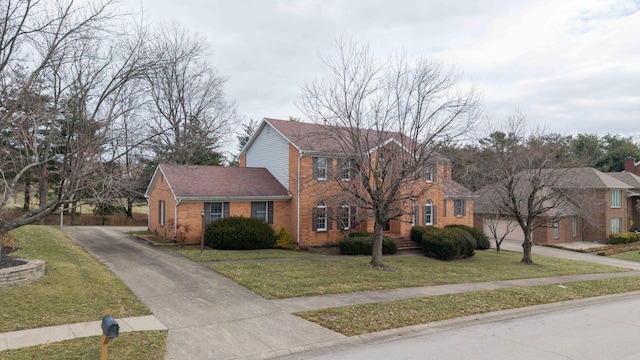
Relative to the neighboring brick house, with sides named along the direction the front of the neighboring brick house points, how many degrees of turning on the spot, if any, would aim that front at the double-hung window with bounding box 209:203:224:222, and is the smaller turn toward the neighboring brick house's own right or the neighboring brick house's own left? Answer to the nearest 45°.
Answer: approximately 90° to the neighboring brick house's own right

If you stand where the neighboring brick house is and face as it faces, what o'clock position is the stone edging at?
The stone edging is roughly at 2 o'clock from the neighboring brick house.

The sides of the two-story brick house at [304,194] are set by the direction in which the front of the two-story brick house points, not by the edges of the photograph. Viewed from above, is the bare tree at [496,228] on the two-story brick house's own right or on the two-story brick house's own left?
on the two-story brick house's own left

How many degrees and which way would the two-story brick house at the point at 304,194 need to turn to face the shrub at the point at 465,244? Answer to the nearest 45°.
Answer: approximately 45° to its left

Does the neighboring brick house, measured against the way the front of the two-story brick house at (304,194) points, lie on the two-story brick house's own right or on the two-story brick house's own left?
on the two-story brick house's own left

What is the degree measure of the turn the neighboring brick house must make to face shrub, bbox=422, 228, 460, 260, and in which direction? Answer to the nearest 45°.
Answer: approximately 45° to its right

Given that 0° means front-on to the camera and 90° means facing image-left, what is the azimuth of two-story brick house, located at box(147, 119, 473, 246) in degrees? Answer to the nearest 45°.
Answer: approximately 315°
